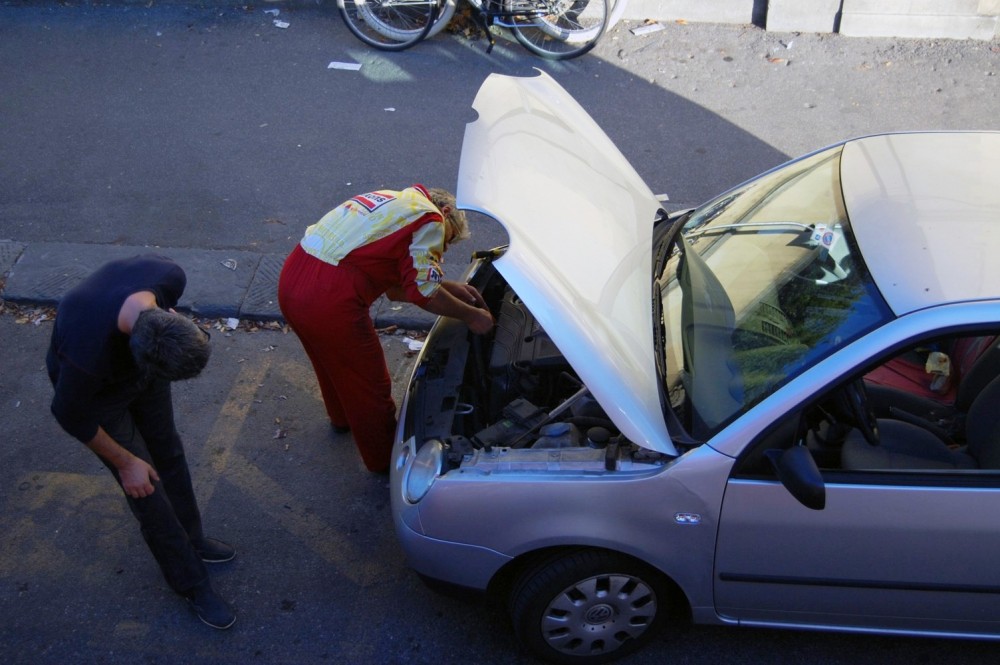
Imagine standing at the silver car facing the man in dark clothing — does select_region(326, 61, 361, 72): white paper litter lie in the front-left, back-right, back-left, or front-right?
front-right

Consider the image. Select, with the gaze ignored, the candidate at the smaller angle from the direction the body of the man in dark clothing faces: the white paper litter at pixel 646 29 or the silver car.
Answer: the silver car

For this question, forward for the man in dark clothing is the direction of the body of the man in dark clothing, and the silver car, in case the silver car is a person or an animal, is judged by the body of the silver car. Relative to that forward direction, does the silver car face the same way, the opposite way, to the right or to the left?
the opposite way

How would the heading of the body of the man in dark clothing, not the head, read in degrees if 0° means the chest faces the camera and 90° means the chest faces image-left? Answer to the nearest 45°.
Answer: approximately 315°

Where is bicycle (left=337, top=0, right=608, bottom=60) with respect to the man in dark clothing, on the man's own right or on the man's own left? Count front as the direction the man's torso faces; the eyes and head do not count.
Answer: on the man's own left

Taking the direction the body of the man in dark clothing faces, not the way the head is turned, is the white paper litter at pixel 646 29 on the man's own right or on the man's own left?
on the man's own left

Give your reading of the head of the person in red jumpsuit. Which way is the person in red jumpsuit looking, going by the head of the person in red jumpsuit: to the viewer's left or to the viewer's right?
to the viewer's right

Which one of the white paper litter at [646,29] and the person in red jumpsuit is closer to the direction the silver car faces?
the person in red jumpsuit

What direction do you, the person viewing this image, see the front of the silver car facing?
facing to the left of the viewer
